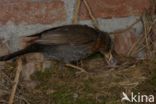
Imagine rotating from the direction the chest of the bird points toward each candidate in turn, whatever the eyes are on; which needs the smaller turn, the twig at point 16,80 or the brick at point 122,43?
the brick

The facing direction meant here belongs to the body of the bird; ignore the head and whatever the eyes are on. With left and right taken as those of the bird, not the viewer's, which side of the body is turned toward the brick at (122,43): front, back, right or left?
front

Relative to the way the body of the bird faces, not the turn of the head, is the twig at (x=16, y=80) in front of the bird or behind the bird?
behind

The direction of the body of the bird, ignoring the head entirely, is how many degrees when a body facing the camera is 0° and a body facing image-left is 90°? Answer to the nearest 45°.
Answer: approximately 270°
